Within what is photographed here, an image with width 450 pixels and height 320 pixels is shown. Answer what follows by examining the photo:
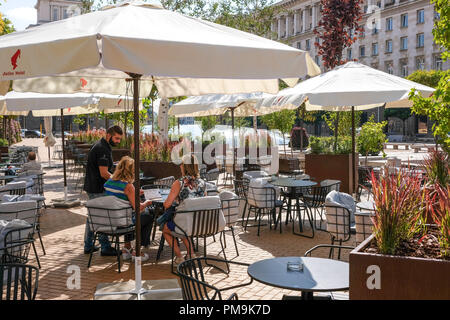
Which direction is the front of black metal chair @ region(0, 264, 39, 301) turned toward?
away from the camera

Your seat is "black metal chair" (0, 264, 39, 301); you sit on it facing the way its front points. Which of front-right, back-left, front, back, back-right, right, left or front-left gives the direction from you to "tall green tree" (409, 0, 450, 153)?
right

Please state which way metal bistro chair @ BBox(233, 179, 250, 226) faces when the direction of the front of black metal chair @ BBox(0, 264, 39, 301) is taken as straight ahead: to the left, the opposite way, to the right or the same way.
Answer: to the right

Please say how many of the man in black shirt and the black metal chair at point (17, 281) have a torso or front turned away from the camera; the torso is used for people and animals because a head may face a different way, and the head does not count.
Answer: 1

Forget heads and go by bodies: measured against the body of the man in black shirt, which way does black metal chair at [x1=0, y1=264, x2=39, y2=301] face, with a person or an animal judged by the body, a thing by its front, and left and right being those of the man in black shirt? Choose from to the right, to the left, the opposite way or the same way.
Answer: to the left

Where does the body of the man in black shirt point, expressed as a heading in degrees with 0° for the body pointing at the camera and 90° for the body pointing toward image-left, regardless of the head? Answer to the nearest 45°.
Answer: approximately 270°

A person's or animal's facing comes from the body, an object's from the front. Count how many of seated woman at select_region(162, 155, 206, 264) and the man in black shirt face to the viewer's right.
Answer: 1

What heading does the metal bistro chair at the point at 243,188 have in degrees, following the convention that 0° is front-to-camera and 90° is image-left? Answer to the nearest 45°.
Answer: approximately 225°

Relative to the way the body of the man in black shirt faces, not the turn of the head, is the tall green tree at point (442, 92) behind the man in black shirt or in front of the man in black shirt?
in front

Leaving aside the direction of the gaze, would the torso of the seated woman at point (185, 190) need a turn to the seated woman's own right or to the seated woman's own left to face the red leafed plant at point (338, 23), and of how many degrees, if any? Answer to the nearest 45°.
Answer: approximately 90° to the seated woman's own right

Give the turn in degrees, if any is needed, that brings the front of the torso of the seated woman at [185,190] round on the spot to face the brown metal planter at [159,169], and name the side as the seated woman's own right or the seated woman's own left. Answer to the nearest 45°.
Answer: approximately 45° to the seated woman's own right
